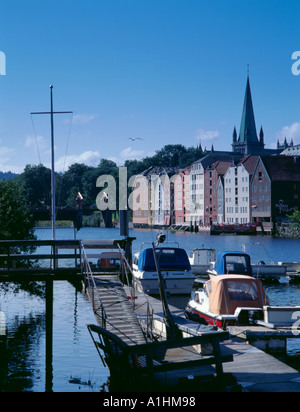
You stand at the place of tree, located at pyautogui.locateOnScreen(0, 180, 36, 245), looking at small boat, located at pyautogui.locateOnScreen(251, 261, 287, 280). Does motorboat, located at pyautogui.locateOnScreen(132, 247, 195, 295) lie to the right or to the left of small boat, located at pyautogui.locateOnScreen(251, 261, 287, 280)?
right

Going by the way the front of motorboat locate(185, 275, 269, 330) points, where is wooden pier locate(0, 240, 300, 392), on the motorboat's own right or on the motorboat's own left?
on the motorboat's own left

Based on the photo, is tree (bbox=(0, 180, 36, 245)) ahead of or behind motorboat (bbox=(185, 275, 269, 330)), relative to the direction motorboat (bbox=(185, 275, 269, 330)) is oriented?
ahead

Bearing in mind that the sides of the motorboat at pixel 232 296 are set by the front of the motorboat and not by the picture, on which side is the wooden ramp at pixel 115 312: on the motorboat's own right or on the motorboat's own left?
on the motorboat's own left

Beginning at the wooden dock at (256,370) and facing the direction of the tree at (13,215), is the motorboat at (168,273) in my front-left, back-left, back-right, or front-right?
front-right

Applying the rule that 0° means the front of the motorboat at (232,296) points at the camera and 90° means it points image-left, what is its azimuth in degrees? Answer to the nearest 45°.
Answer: approximately 135°

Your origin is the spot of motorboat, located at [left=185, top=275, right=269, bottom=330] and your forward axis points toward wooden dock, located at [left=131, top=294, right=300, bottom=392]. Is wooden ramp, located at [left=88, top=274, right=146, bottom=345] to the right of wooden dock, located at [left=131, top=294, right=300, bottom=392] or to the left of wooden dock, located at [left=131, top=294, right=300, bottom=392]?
right

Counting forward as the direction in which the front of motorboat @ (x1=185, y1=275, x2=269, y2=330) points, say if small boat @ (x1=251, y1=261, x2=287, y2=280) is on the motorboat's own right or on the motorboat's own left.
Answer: on the motorboat's own right

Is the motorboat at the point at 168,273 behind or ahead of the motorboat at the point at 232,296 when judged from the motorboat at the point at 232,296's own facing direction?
ahead
